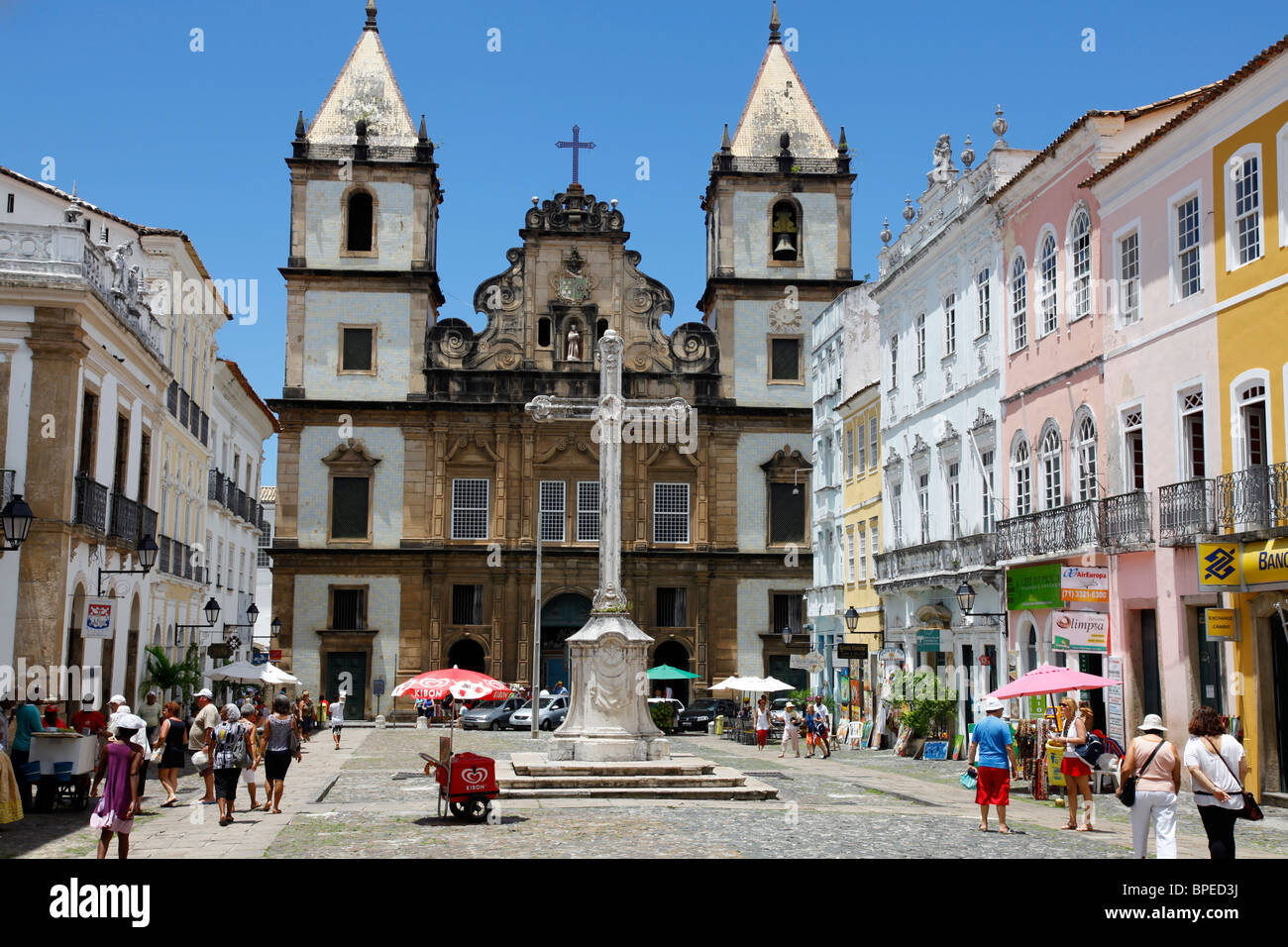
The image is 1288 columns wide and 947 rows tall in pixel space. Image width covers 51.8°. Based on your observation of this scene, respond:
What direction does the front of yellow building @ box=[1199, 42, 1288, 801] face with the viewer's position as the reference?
facing the viewer and to the left of the viewer

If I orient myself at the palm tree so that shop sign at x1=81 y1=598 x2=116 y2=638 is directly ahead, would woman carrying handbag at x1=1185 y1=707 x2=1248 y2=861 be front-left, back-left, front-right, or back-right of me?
front-left

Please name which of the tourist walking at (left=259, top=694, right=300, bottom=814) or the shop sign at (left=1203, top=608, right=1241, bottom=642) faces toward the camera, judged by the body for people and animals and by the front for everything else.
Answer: the shop sign

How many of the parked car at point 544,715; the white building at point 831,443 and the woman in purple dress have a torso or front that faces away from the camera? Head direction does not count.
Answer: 1

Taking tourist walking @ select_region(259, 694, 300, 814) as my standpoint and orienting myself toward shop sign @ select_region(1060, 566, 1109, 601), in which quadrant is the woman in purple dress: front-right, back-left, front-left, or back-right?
back-right

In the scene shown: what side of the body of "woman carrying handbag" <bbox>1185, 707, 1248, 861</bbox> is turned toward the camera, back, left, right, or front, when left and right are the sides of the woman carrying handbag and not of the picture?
back

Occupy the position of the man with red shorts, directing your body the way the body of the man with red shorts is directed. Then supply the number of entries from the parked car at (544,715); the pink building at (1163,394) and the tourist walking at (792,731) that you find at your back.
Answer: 0

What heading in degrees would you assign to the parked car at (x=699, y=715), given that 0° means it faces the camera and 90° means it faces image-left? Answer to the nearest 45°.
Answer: approximately 45°

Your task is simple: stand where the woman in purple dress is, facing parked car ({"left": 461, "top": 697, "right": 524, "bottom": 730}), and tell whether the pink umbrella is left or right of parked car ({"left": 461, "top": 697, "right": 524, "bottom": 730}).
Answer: right

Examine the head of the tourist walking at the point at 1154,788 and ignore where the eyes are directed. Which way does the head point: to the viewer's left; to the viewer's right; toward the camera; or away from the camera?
away from the camera

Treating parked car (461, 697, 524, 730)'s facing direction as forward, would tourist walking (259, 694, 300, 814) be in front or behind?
in front
